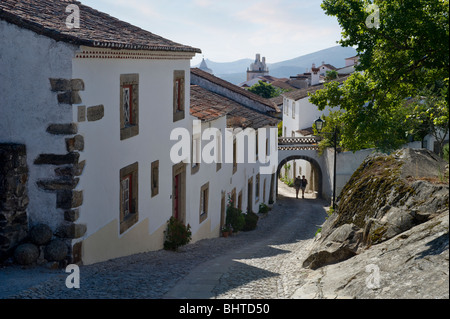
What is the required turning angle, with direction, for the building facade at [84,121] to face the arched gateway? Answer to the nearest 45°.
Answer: approximately 90° to its left

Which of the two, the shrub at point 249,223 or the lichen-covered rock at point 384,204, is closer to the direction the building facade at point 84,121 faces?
the lichen-covered rock

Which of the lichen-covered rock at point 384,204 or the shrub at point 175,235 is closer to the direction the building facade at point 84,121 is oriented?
the lichen-covered rock

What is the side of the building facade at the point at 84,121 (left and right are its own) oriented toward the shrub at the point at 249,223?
left

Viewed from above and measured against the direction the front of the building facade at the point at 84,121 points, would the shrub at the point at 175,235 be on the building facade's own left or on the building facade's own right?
on the building facade's own left

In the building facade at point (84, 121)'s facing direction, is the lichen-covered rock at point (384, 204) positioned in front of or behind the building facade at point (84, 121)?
in front

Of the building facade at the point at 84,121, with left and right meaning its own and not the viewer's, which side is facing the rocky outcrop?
front

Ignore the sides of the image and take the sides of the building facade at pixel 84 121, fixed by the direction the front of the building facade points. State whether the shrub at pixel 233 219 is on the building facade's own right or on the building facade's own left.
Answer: on the building facade's own left

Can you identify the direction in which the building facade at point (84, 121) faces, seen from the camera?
facing the viewer and to the right of the viewer
